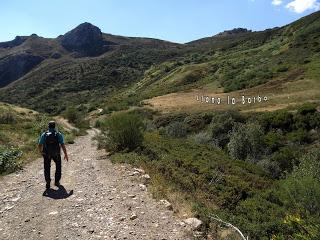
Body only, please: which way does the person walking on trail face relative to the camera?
away from the camera

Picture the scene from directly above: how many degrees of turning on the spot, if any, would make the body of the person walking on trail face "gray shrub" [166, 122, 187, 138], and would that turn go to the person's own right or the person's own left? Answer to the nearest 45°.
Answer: approximately 45° to the person's own right

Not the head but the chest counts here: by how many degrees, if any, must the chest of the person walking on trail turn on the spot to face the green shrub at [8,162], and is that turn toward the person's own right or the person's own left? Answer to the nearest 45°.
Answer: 0° — they already face it

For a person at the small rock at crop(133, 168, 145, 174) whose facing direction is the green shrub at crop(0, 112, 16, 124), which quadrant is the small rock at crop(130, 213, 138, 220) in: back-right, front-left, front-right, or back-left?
back-left

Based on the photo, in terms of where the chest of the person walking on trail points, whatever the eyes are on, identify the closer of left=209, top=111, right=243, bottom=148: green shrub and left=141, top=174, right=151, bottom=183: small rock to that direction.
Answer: the green shrub

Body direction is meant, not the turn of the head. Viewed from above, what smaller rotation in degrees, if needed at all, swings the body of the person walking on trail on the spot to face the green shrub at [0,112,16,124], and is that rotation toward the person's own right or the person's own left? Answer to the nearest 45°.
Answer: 0° — they already face it

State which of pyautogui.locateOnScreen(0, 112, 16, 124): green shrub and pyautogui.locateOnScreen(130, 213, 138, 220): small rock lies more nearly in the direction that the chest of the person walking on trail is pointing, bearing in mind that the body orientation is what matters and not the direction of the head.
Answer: the green shrub

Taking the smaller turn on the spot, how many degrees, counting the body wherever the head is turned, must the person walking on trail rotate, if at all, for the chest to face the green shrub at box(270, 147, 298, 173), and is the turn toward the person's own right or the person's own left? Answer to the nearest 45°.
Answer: approximately 45° to the person's own right

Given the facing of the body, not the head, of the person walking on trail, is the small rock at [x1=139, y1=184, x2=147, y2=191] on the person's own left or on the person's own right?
on the person's own right

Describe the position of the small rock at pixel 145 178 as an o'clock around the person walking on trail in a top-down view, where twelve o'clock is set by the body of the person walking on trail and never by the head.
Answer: The small rock is roughly at 3 o'clock from the person walking on trail.

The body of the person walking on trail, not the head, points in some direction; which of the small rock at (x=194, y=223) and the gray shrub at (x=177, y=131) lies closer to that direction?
the gray shrub

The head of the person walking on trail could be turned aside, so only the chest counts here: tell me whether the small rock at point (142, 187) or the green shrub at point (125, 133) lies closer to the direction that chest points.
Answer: the green shrub
